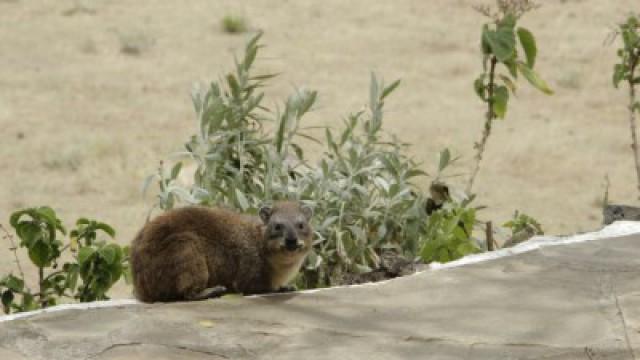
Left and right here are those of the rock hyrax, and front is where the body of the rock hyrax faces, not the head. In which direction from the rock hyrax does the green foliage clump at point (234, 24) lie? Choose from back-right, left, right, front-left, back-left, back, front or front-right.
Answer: left

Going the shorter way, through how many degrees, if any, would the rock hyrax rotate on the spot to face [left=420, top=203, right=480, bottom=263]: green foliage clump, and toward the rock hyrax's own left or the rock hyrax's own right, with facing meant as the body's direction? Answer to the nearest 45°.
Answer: approximately 45° to the rock hyrax's own left

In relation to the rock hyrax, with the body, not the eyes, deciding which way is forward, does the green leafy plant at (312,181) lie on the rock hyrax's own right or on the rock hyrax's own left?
on the rock hyrax's own left

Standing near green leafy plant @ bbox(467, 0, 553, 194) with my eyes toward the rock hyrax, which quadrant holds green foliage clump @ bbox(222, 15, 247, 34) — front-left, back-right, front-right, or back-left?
back-right

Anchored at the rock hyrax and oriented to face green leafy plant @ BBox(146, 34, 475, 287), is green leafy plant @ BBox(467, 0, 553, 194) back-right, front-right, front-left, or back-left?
front-right

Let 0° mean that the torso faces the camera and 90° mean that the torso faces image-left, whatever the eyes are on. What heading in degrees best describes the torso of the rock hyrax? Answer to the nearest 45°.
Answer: approximately 270°

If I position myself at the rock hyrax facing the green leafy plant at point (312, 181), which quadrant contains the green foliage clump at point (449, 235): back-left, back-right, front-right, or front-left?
front-right

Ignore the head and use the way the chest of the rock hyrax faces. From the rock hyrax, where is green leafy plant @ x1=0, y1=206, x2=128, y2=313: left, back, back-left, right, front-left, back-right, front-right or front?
back-left
